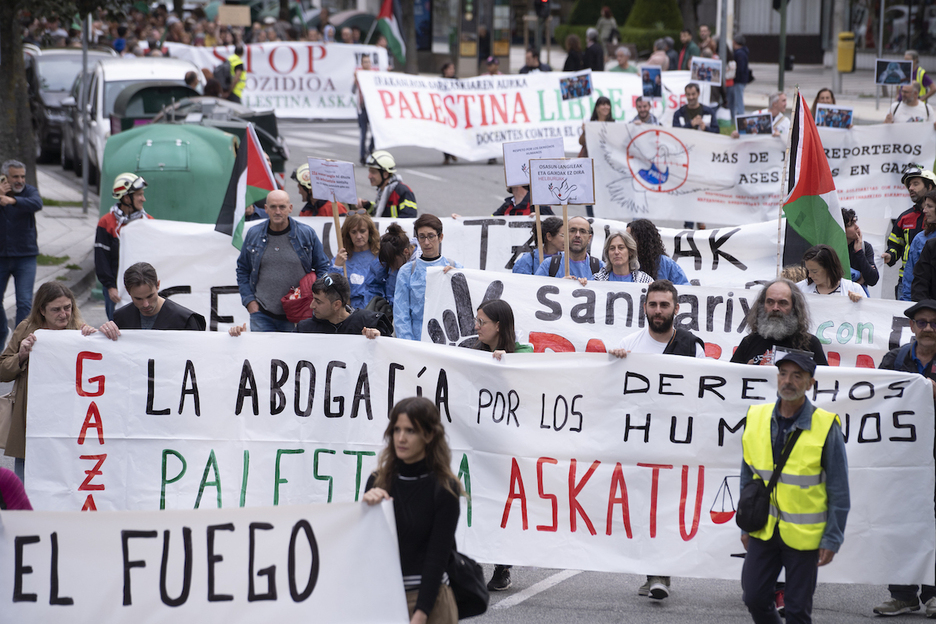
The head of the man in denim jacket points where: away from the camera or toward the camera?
toward the camera

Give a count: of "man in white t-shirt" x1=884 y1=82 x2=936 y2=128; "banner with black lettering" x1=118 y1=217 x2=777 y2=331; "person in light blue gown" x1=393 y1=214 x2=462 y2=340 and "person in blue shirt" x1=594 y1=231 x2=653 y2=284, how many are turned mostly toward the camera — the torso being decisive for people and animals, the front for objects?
4

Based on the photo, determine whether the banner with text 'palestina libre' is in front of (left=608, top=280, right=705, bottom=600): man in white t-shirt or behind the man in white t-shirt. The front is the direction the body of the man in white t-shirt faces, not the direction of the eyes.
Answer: behind

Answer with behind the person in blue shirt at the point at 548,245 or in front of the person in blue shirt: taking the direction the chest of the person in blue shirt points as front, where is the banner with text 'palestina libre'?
behind

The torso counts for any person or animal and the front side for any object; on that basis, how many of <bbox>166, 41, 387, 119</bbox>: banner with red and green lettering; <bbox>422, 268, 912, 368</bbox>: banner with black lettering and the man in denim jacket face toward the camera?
3

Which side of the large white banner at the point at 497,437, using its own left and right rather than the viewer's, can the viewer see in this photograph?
front

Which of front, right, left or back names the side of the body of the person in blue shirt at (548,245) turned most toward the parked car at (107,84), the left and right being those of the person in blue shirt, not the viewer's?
back

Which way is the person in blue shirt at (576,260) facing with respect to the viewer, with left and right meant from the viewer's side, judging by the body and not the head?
facing the viewer

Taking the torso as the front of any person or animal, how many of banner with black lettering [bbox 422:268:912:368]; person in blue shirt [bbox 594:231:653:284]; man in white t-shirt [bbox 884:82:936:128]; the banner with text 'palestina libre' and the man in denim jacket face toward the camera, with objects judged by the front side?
5

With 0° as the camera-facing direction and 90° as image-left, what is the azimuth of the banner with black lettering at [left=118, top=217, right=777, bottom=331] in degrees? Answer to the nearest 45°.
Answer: approximately 0°

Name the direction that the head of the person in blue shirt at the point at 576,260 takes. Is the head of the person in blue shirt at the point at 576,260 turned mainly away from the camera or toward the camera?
toward the camera

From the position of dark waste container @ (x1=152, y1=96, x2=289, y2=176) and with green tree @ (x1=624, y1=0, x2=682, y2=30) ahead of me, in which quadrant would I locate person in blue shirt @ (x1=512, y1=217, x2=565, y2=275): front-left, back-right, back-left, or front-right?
back-right

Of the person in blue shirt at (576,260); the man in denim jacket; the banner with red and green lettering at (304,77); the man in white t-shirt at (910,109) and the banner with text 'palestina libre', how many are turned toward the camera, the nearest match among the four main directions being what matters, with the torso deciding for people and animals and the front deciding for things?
5

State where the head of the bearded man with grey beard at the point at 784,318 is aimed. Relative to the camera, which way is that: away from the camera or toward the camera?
toward the camera

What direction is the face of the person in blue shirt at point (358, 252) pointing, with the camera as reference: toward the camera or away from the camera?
toward the camera

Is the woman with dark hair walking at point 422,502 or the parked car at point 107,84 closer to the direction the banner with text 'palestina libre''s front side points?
the woman with dark hair walking

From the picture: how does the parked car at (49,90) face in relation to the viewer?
toward the camera
